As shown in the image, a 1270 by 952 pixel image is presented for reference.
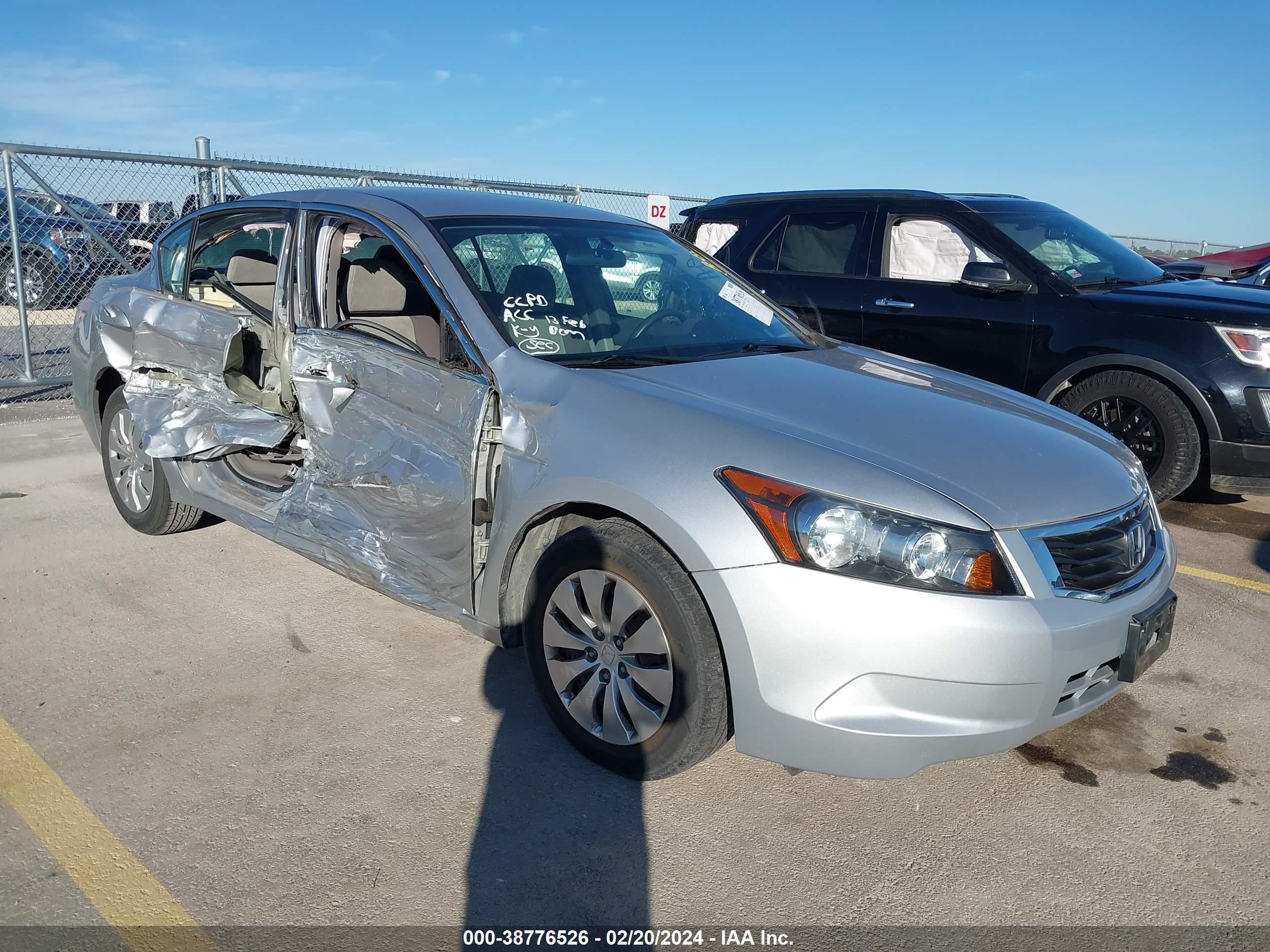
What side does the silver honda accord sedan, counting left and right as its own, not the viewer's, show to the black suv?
left

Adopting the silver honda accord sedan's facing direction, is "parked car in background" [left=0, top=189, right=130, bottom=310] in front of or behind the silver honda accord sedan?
behind

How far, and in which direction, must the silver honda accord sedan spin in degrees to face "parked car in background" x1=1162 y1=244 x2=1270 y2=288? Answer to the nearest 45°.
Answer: approximately 90° to its left

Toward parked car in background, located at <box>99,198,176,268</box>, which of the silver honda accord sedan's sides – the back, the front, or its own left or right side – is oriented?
back

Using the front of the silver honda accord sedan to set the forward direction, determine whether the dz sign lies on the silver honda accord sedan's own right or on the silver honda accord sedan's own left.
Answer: on the silver honda accord sedan's own left
